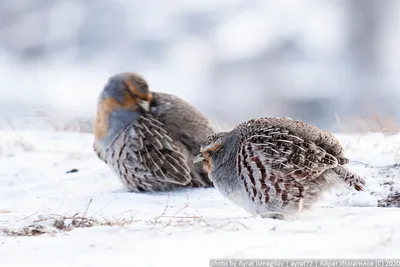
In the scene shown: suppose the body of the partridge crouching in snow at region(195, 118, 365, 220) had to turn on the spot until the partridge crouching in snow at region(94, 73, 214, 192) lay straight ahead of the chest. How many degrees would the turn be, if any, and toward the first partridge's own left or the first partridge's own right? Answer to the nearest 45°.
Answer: approximately 45° to the first partridge's own right

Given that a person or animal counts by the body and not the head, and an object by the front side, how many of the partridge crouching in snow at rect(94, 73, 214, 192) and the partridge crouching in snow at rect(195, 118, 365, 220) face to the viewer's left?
2

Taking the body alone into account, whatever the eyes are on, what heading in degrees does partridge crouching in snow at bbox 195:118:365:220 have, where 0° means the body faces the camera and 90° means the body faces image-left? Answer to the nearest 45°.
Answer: approximately 90°

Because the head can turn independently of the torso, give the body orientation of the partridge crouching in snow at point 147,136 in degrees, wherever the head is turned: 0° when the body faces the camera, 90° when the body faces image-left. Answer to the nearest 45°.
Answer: approximately 90°

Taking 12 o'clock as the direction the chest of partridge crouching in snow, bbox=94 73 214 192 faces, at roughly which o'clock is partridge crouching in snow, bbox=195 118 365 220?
partridge crouching in snow, bbox=195 118 365 220 is roughly at 8 o'clock from partridge crouching in snow, bbox=94 73 214 192.
